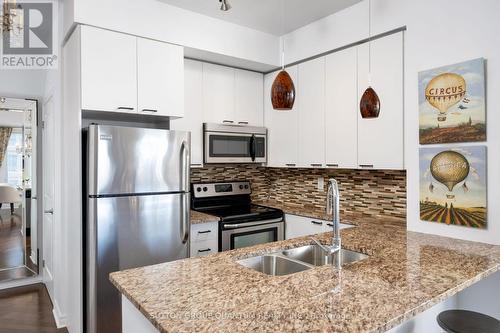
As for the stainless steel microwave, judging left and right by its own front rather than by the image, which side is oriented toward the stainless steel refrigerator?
right

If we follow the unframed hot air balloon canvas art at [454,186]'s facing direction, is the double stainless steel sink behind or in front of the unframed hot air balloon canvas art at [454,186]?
in front

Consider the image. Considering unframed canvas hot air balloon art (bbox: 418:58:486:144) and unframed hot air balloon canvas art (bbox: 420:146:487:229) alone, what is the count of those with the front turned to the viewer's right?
0

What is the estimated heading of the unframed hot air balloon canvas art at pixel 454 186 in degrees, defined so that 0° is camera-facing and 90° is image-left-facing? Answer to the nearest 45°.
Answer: approximately 45°

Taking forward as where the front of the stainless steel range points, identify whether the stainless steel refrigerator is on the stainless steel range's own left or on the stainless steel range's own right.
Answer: on the stainless steel range's own right

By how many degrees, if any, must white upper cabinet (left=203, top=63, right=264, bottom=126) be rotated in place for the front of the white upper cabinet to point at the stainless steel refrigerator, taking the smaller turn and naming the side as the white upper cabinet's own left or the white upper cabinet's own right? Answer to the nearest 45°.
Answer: approximately 90° to the white upper cabinet's own right

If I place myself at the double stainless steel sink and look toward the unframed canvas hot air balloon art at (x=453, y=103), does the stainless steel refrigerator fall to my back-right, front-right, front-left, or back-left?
back-left

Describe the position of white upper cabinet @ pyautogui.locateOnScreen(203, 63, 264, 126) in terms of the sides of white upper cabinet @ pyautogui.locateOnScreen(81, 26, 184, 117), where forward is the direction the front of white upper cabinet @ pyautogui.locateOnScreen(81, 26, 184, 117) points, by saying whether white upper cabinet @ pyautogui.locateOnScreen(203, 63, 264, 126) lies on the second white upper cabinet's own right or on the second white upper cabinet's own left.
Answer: on the second white upper cabinet's own left
